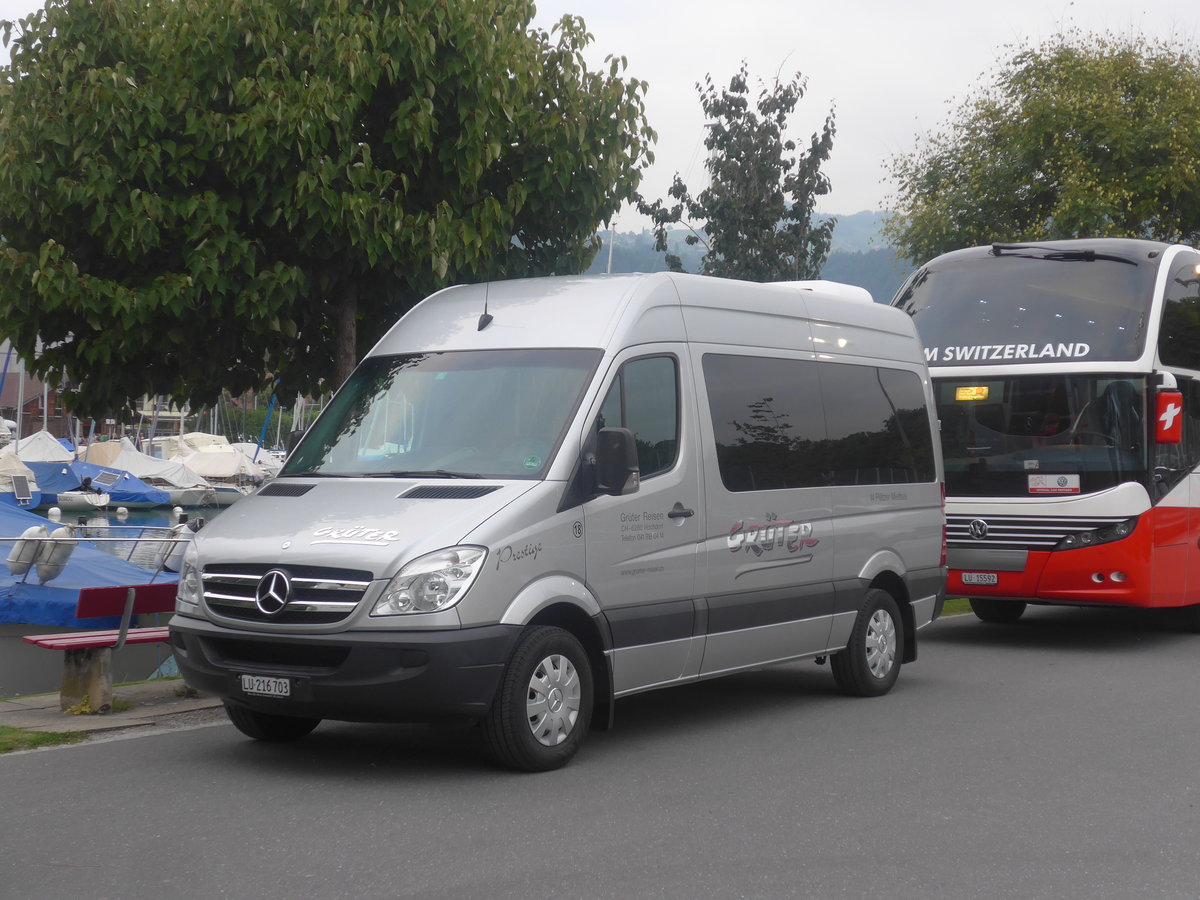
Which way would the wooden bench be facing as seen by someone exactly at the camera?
facing away from the viewer and to the left of the viewer

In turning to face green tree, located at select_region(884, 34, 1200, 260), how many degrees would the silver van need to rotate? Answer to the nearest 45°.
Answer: approximately 180°

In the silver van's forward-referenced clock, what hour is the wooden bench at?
The wooden bench is roughly at 2 o'clock from the silver van.

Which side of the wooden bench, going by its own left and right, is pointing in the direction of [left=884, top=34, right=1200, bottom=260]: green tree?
right

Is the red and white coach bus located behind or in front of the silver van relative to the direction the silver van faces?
behind

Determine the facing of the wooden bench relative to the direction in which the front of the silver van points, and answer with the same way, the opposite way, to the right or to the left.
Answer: to the right

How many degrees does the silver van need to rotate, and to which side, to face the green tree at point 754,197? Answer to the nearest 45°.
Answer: approximately 135° to its right

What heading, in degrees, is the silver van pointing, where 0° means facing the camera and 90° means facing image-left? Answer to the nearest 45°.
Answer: approximately 45°
